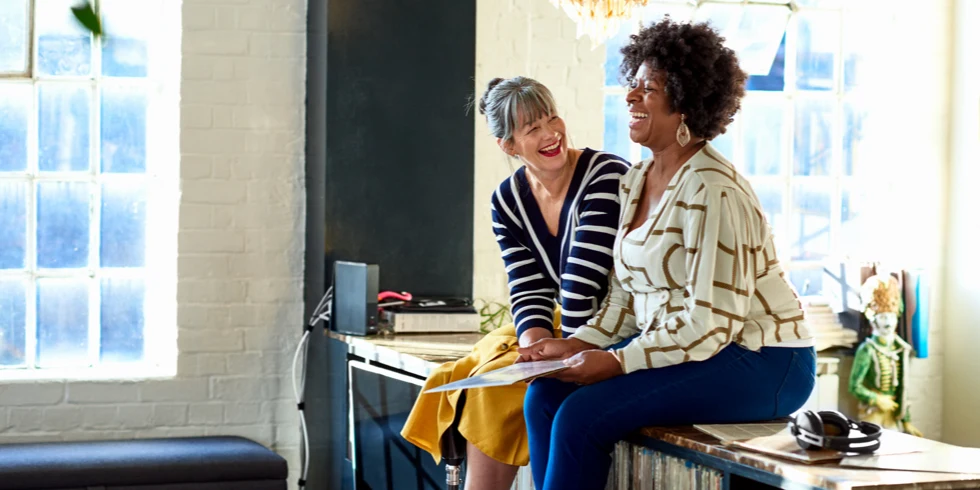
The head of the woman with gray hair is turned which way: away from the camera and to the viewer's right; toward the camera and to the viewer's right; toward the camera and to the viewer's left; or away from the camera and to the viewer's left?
toward the camera and to the viewer's right

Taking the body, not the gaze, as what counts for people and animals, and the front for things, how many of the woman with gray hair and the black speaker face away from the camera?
0

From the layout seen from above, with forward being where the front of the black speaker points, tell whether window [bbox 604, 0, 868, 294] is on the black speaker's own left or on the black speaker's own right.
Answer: on the black speaker's own left

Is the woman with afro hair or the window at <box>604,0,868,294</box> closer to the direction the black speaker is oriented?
the woman with afro hair

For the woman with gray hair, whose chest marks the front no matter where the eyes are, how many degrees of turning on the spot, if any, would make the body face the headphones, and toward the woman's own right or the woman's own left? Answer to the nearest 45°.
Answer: approximately 90° to the woman's own left

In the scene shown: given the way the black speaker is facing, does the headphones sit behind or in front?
in front
